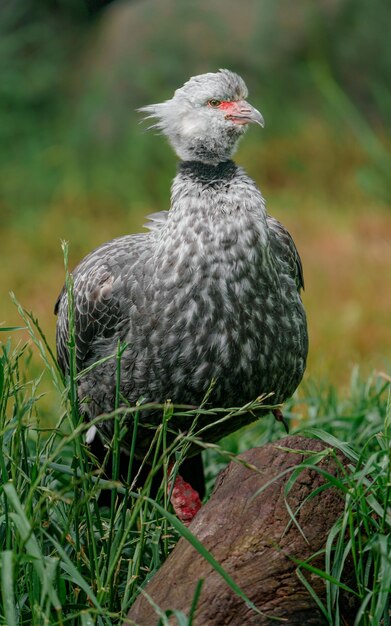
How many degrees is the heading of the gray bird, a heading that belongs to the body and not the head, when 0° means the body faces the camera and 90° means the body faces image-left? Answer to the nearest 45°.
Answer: approximately 315°
